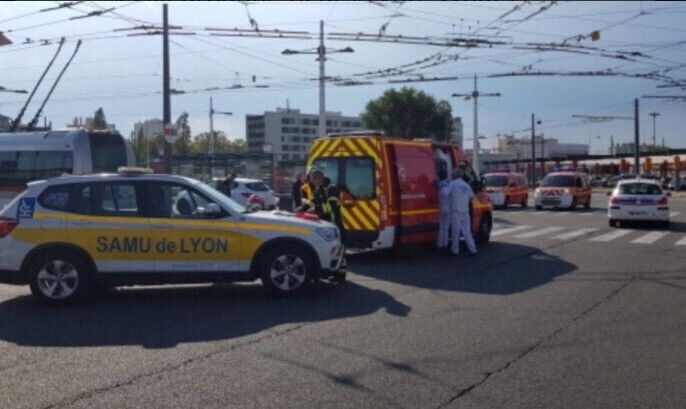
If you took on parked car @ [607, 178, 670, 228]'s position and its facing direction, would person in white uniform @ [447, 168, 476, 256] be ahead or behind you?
behind

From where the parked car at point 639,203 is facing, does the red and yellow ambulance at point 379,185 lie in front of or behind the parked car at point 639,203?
behind

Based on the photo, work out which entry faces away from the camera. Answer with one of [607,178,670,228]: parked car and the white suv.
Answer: the parked car

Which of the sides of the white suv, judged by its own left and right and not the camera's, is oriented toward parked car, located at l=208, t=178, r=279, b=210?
left

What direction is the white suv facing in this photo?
to the viewer's right

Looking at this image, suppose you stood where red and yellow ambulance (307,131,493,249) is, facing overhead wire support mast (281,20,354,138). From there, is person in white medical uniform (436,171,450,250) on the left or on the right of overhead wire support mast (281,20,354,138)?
right

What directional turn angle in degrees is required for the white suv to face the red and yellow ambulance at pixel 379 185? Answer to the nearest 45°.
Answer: approximately 45° to its left

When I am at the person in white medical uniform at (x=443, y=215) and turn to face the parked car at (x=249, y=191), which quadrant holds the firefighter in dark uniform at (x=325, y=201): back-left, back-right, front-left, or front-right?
back-left

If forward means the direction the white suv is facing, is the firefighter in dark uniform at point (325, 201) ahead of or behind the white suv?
ahead

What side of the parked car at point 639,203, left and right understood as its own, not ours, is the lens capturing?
back

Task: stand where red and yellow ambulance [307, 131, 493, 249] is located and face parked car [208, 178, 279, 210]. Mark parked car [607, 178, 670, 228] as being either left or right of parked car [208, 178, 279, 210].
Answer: right

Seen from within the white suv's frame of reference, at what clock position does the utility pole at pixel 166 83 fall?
The utility pole is roughly at 9 o'clock from the white suv.

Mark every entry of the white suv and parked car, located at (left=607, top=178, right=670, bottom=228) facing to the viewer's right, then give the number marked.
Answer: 1

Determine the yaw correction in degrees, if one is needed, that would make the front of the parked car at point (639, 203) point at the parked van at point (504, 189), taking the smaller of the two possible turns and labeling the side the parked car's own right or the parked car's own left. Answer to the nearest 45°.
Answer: approximately 45° to the parked car's own left

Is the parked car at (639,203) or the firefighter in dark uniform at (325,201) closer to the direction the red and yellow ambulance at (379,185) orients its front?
the parked car

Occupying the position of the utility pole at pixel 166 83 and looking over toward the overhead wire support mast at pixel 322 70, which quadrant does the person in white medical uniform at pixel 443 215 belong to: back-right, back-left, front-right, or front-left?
back-right
